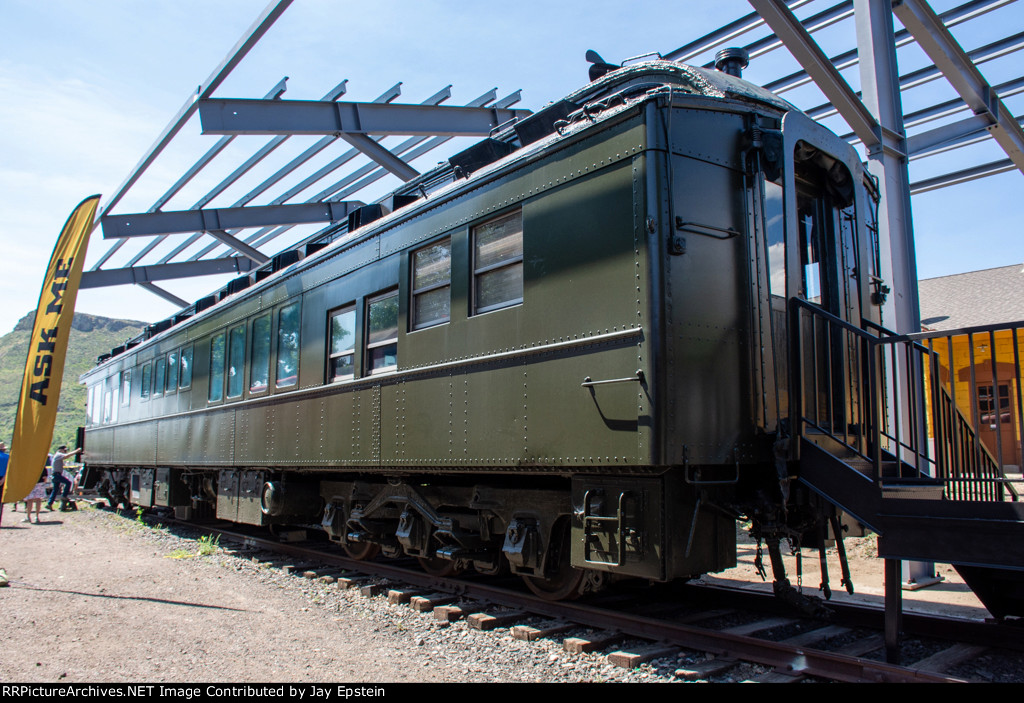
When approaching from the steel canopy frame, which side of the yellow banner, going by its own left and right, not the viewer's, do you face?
left

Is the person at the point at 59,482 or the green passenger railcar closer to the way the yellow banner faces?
the green passenger railcar

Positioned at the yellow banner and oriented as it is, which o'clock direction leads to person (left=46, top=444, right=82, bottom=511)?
The person is roughly at 6 o'clock from the yellow banner.

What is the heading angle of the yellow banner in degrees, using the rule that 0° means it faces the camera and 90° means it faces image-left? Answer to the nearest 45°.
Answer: approximately 0°

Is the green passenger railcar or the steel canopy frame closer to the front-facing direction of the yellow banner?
the green passenger railcar
